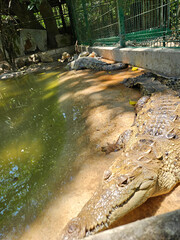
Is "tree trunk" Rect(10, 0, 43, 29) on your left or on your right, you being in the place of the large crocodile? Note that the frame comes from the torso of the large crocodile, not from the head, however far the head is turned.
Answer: on your right

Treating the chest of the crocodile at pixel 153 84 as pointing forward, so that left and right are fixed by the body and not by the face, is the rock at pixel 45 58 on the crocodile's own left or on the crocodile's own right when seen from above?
on the crocodile's own right

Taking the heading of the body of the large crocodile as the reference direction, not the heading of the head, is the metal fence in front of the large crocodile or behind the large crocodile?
behind

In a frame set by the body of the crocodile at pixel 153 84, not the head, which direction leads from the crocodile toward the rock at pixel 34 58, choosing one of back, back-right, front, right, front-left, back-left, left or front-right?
front-right

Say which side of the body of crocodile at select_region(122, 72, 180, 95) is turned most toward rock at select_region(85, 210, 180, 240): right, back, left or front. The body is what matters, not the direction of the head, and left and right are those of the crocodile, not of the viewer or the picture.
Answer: left

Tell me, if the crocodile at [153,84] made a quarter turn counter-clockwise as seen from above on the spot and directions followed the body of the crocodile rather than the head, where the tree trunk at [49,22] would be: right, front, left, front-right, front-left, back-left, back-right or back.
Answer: back-right

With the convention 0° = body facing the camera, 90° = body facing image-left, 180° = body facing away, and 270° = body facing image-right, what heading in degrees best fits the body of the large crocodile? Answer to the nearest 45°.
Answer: approximately 45°

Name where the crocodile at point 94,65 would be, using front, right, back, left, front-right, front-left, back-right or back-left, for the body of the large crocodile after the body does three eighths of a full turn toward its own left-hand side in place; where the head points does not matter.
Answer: left

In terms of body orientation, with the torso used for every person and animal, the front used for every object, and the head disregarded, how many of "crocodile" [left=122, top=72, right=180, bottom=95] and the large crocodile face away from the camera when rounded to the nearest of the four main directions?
0

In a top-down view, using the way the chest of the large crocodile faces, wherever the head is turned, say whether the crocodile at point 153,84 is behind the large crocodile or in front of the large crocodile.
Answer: behind

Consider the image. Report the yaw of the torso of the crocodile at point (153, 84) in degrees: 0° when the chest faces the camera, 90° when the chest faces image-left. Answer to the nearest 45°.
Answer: approximately 90°

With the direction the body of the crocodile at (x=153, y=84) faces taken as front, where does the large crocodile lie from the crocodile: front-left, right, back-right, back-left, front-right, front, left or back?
left

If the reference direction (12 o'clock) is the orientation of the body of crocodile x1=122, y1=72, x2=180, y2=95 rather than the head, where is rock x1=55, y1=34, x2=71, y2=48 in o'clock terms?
The rock is roughly at 2 o'clock from the crocodile.

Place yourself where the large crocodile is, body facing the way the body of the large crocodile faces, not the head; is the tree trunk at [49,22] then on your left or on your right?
on your right
